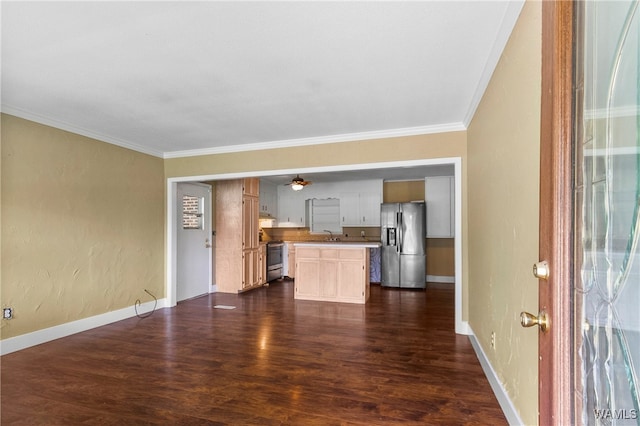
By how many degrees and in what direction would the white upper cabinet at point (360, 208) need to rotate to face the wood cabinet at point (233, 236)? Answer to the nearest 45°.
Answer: approximately 45° to its right

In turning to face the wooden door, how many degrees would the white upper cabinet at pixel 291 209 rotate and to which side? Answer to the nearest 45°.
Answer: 0° — it already faces it

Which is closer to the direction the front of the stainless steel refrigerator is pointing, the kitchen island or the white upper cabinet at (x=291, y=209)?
the kitchen island

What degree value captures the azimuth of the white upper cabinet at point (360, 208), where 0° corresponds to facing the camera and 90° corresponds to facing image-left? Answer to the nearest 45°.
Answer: approximately 0°

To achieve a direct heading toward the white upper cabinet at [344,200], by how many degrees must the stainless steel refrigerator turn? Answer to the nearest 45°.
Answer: approximately 135° to its right

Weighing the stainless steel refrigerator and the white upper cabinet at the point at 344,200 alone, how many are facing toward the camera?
2
